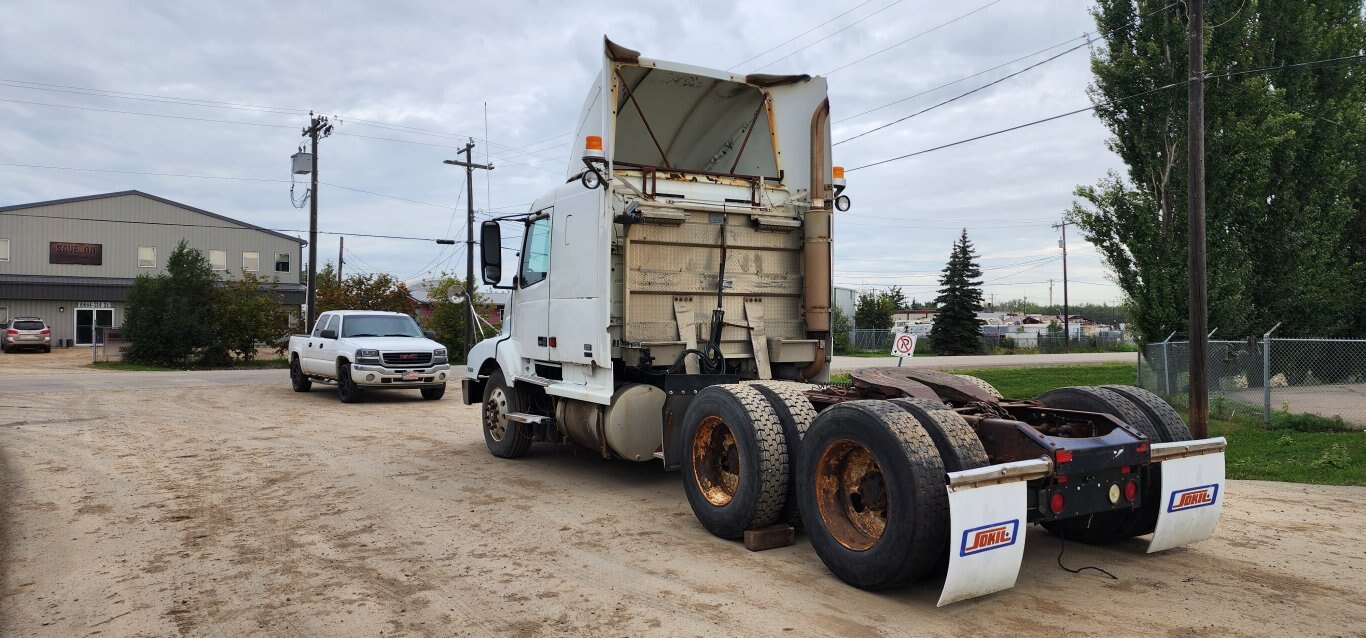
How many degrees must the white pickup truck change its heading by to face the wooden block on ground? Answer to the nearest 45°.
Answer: approximately 45° to its right

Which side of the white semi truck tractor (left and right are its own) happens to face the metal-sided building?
front

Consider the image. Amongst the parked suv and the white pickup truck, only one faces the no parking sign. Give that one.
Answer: the white pickup truck

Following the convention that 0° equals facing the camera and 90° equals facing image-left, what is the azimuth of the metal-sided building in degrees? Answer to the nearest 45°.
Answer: approximately 0°

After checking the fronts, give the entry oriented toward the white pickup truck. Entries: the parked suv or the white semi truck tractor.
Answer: the white semi truck tractor

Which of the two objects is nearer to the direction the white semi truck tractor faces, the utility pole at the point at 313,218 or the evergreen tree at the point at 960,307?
the utility pole

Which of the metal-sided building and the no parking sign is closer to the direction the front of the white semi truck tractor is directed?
the metal-sided building

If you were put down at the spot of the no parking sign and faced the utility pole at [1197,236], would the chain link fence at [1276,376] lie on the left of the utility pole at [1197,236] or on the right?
left

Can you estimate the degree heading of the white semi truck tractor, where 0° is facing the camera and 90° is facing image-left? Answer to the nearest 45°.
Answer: approximately 135°

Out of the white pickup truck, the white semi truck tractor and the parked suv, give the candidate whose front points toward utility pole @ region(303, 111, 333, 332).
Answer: the white semi truck tractor

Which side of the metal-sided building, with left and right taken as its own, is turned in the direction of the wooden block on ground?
front
